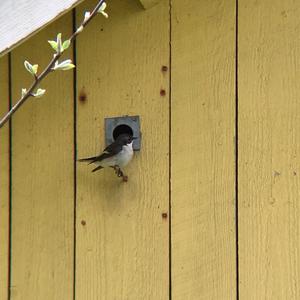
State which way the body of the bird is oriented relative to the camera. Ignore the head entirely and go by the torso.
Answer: to the viewer's right
